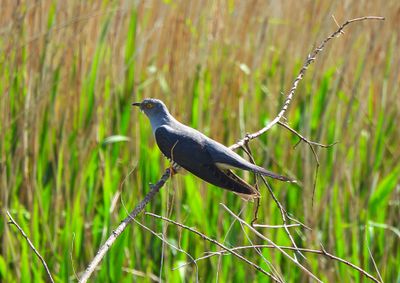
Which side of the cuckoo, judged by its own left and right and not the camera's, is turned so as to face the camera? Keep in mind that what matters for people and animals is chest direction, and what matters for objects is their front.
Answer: left
